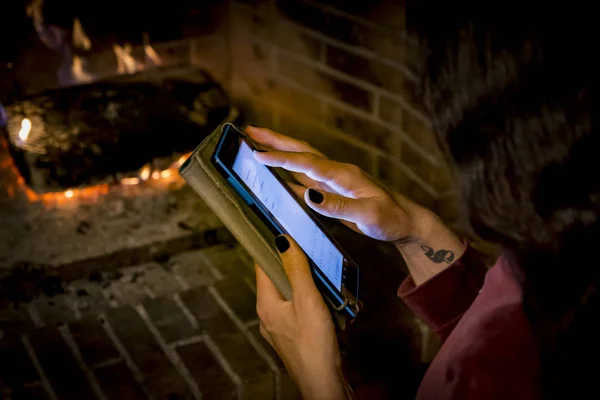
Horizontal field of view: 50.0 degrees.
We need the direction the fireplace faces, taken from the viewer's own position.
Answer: facing the viewer and to the right of the viewer
